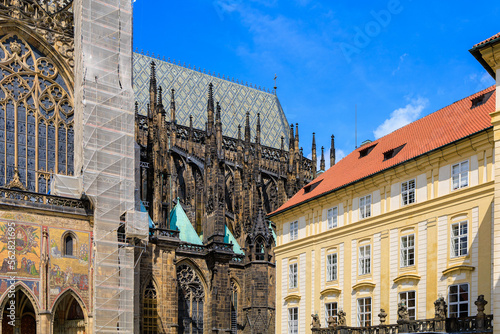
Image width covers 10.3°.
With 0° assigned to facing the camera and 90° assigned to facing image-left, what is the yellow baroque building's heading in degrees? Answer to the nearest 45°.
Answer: approximately 45°

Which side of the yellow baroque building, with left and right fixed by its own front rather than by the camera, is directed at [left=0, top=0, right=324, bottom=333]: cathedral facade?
right

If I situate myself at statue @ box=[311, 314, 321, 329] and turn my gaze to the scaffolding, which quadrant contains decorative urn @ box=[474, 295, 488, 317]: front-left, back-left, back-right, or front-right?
back-left
